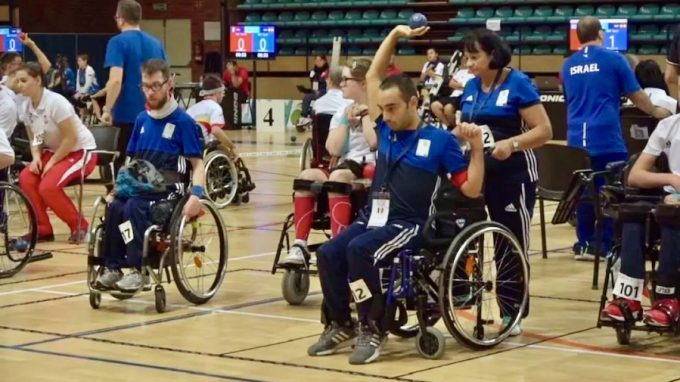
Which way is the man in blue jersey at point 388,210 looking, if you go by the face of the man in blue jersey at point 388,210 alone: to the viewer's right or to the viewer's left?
to the viewer's left

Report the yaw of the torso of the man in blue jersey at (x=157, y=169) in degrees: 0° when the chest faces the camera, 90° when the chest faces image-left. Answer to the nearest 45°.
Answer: approximately 45°

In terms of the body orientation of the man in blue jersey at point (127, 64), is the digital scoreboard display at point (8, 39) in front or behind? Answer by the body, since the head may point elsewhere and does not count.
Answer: in front

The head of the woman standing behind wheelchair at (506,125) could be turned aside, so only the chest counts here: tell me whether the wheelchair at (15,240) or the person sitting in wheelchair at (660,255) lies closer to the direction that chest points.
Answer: the wheelchair

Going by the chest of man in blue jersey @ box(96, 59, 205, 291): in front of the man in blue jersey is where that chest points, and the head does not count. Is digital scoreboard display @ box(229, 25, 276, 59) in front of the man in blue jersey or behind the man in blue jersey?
behind

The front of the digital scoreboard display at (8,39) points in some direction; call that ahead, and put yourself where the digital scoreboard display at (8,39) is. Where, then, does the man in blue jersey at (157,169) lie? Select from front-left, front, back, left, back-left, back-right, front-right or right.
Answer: front

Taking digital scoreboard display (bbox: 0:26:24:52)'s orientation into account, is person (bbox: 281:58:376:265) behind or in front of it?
in front

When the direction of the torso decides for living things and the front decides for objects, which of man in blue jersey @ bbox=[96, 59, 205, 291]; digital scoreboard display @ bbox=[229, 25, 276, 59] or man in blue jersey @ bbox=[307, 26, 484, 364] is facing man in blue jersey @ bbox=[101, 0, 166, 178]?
the digital scoreboard display

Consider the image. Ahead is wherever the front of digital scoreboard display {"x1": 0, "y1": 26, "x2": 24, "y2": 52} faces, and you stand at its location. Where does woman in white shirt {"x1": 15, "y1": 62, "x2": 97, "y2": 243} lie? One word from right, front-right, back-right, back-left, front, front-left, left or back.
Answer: front

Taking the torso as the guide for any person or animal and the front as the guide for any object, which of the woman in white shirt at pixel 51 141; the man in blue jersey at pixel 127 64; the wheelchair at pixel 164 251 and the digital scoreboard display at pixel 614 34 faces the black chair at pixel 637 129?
the digital scoreboard display

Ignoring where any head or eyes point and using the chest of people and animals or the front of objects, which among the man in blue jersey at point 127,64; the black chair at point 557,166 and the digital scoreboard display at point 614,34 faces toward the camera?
the digital scoreboard display
